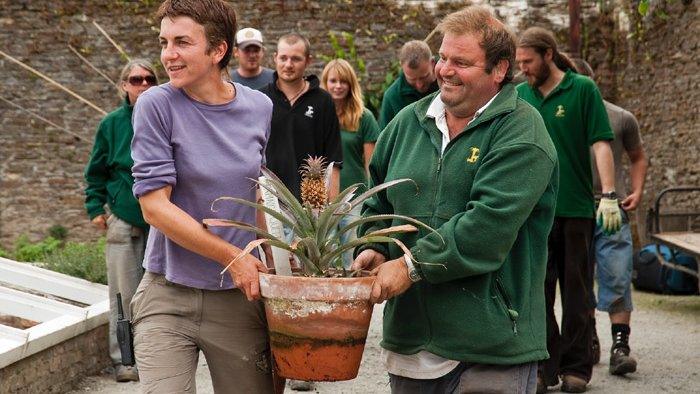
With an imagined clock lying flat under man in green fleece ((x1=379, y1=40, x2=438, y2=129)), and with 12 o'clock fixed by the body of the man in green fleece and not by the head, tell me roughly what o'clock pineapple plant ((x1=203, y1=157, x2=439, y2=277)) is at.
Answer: The pineapple plant is roughly at 12 o'clock from the man in green fleece.

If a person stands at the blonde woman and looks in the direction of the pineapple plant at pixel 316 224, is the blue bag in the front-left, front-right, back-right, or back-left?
back-left

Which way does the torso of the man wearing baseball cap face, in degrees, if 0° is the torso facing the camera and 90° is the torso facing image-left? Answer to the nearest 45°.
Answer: approximately 0°

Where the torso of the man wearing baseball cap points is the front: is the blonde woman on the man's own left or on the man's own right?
on the man's own left

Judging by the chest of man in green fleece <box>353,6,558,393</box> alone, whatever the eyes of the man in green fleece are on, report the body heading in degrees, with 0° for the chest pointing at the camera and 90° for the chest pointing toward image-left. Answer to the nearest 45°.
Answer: approximately 45°

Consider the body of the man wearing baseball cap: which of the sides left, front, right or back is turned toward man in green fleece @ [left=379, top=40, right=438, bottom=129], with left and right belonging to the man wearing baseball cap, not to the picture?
left

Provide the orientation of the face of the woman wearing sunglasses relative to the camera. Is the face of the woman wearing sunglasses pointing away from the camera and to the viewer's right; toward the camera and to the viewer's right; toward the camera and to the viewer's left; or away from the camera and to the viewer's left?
toward the camera and to the viewer's right

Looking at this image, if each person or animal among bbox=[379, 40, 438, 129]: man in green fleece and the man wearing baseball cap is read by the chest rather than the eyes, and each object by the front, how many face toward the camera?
2
